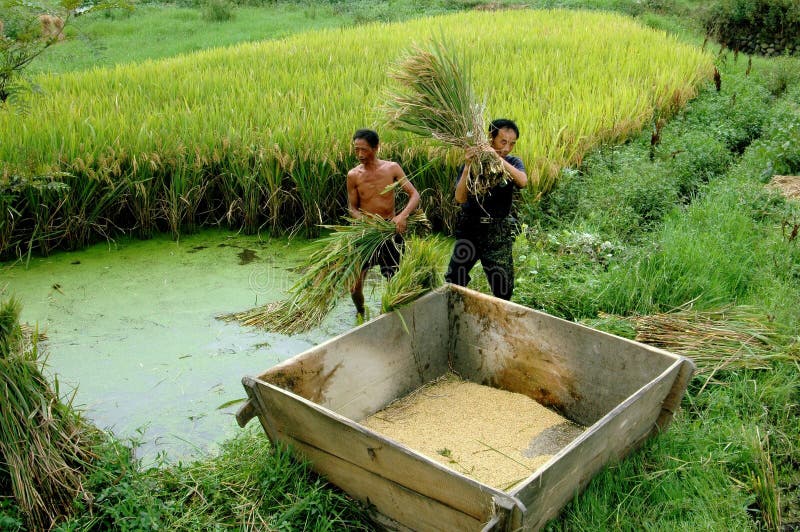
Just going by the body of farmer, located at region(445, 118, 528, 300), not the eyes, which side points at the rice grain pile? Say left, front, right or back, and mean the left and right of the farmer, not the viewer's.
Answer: front

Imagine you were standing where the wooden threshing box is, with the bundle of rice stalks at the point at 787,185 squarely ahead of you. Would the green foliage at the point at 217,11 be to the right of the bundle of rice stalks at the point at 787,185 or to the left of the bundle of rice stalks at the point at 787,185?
left

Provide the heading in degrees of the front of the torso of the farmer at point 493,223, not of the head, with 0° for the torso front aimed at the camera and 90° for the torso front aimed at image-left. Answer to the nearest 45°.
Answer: approximately 0°

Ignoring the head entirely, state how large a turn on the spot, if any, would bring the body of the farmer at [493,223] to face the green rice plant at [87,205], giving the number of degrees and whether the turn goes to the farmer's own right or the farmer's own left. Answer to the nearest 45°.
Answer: approximately 135° to the farmer's own right

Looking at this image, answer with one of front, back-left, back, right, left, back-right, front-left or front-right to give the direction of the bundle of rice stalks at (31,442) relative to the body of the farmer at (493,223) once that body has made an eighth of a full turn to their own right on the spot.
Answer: front

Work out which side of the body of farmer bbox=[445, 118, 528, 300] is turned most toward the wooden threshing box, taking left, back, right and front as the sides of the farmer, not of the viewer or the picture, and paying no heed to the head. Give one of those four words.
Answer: front

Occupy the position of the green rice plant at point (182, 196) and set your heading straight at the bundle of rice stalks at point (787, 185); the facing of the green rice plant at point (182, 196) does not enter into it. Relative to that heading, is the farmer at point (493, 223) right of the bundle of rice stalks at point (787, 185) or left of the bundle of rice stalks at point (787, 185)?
right

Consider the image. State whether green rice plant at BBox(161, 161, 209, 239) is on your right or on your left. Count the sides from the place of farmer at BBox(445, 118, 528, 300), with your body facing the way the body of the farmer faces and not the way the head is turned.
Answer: on your right

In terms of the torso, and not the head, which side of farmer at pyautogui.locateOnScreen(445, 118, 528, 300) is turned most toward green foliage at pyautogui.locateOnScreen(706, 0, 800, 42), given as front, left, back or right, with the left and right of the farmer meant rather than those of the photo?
back

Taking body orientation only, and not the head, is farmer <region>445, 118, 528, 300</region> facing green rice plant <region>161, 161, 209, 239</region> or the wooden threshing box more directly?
the wooden threshing box

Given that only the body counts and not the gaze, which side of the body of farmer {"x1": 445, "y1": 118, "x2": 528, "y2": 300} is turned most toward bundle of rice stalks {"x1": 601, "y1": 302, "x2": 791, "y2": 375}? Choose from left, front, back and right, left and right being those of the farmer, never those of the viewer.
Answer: left

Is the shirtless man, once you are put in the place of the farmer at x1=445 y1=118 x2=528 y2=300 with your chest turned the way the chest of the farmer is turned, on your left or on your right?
on your right

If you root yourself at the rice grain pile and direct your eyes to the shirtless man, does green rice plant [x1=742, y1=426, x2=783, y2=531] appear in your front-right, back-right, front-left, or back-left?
back-right
